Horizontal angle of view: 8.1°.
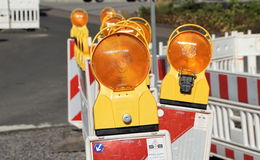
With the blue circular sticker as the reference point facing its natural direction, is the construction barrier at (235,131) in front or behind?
behind

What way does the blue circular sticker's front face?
toward the camera

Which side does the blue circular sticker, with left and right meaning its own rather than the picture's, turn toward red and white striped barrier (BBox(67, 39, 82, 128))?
back

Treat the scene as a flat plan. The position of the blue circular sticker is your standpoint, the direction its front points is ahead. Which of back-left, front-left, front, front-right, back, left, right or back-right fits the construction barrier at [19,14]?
back

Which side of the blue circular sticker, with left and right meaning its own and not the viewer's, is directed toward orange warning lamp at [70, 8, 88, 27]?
back
